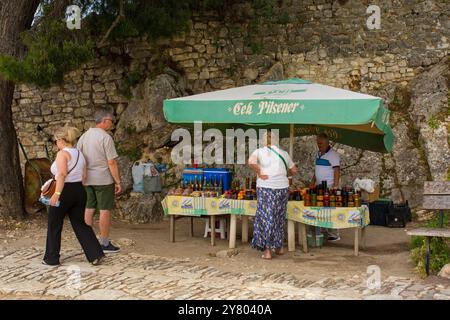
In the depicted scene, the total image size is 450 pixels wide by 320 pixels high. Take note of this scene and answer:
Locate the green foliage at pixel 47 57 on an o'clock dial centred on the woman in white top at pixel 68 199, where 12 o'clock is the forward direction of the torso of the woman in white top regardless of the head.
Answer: The green foliage is roughly at 1 o'clock from the woman in white top.

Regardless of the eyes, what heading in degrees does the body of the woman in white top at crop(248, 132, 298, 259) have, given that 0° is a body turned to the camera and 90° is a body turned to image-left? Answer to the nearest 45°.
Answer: approximately 180°

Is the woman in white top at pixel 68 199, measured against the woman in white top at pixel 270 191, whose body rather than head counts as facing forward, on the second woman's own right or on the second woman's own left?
on the second woman's own left

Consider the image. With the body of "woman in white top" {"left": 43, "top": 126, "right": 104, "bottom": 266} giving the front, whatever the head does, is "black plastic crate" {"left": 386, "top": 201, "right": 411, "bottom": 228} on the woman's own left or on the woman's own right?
on the woman's own right
